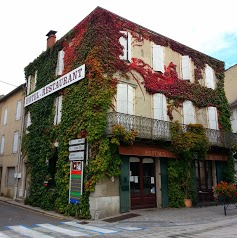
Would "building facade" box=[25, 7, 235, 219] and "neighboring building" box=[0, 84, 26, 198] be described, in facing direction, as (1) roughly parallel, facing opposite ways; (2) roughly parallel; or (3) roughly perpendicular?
roughly perpendicular

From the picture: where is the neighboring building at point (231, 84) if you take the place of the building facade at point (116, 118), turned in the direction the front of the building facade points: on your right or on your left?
on your left

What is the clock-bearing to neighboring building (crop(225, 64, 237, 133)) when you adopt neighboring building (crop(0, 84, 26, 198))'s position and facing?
neighboring building (crop(225, 64, 237, 133)) is roughly at 8 o'clock from neighboring building (crop(0, 84, 26, 198)).

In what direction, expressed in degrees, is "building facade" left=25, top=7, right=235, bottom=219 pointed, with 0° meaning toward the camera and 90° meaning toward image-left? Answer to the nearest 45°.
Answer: approximately 315°

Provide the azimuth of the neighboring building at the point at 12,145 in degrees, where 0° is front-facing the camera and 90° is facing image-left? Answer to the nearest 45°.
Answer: approximately 45°

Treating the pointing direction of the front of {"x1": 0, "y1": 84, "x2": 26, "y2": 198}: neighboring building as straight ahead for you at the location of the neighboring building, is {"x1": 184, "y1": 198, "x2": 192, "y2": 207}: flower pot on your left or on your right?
on your left

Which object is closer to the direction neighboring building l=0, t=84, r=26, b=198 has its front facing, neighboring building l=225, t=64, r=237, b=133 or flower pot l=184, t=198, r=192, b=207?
the flower pot

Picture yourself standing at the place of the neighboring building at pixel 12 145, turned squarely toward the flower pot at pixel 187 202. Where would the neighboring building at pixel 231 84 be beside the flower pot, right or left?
left

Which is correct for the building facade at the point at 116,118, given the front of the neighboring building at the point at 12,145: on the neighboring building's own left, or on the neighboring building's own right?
on the neighboring building's own left

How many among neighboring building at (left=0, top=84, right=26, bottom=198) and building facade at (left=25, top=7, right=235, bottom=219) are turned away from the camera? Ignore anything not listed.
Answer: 0
